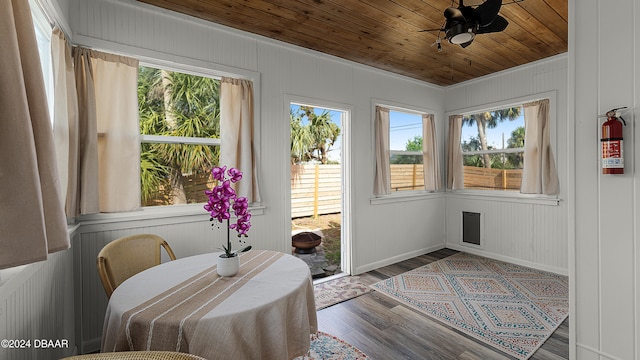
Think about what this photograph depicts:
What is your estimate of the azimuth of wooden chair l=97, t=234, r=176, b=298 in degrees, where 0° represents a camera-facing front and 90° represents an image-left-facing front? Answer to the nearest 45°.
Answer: approximately 315°

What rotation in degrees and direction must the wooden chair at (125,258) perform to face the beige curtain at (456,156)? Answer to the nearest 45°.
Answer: approximately 45° to its left

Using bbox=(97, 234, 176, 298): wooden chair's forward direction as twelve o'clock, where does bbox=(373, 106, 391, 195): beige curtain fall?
The beige curtain is roughly at 10 o'clock from the wooden chair.

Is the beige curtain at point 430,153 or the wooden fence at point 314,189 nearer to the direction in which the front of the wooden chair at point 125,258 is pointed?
the beige curtain

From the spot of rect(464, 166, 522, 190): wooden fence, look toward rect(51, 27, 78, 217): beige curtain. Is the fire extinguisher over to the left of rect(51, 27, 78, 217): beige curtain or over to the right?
left

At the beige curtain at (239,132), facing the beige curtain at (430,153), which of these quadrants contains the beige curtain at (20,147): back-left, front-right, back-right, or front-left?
back-right

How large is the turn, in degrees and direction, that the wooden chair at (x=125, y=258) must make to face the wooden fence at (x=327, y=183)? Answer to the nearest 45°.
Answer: approximately 90° to its left

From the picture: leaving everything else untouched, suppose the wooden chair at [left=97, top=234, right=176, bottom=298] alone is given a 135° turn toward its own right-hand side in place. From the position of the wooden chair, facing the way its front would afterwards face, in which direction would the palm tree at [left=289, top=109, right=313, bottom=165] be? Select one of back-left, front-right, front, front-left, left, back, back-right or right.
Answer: back-right

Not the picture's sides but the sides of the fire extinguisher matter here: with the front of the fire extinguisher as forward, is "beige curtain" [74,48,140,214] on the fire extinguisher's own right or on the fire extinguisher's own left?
on the fire extinguisher's own right
